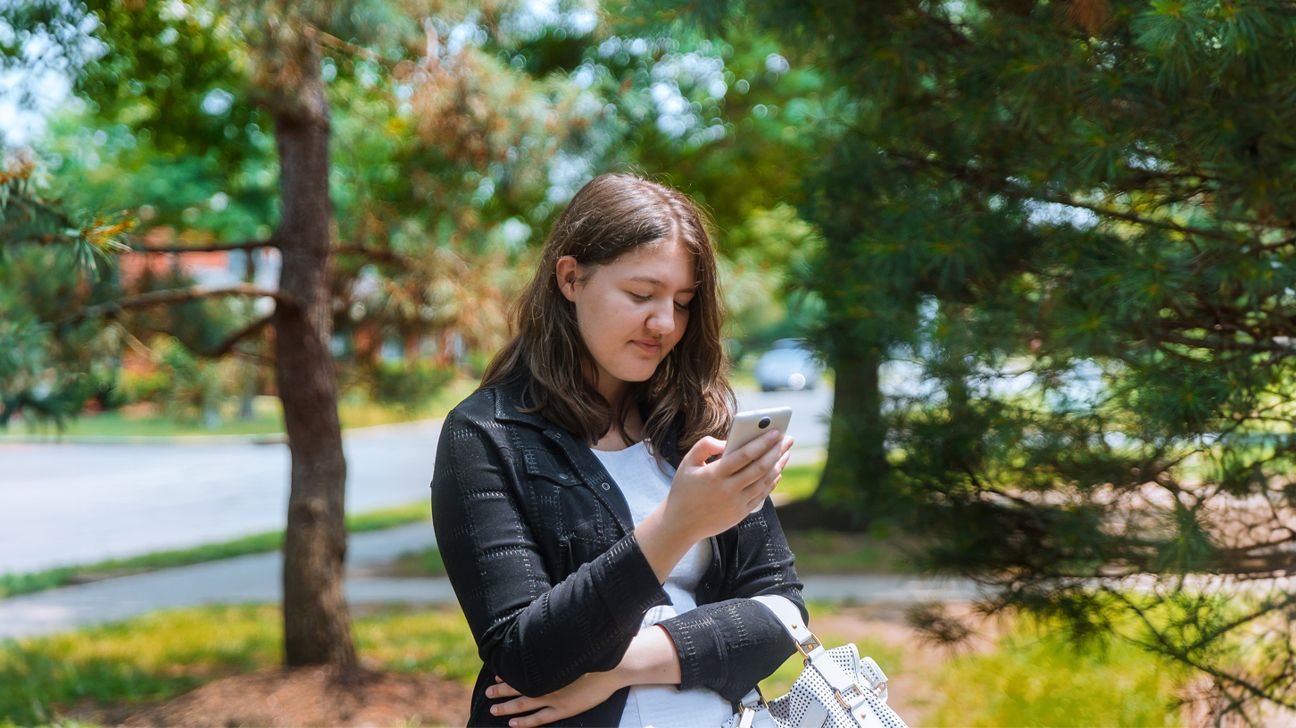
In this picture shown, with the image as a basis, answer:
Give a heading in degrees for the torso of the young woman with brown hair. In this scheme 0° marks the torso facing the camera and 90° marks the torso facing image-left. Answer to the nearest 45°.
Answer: approximately 315°

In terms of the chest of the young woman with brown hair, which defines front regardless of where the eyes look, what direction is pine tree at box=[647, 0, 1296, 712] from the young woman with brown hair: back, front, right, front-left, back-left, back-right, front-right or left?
left

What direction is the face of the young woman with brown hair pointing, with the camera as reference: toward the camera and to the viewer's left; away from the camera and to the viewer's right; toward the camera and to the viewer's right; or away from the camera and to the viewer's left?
toward the camera and to the viewer's right
